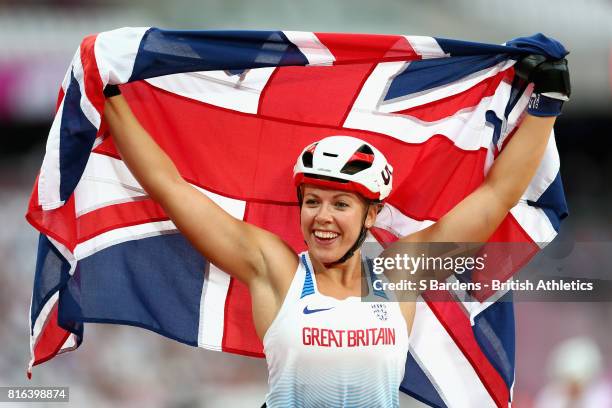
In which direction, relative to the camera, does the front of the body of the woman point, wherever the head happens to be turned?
toward the camera
